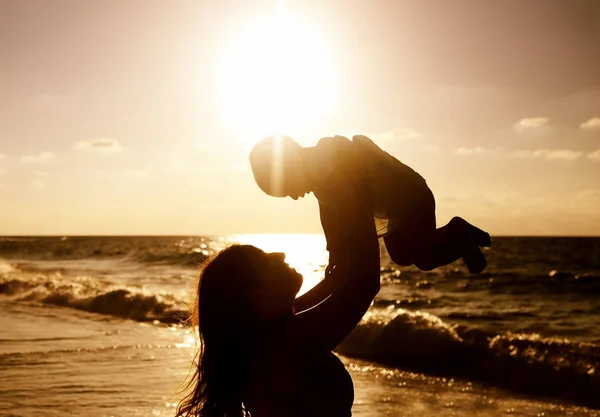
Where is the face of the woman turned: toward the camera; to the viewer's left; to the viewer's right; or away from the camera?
to the viewer's right

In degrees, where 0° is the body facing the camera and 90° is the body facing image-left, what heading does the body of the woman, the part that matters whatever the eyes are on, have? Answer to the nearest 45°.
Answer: approximately 270°
